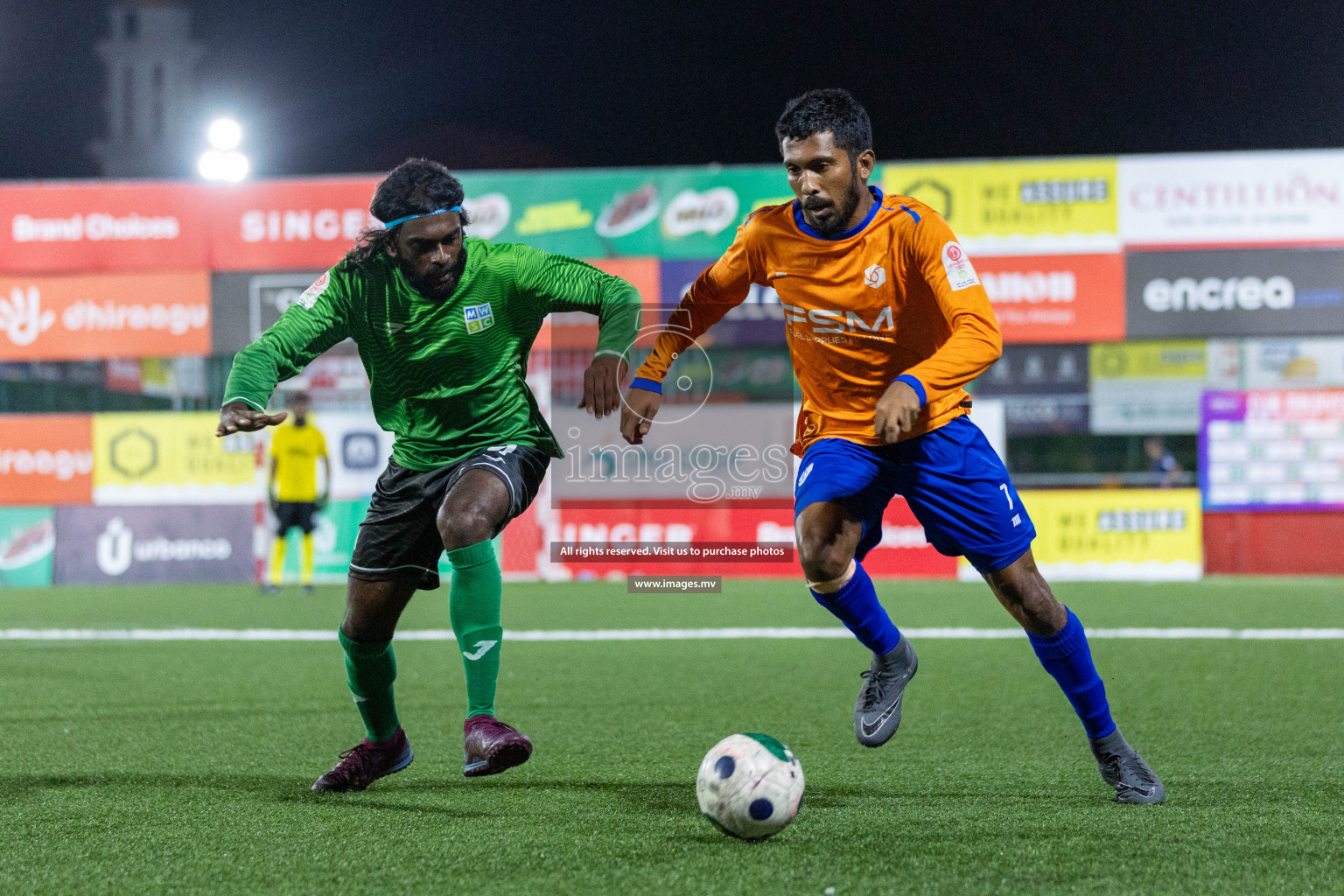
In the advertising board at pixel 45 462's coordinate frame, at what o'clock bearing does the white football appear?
The white football is roughly at 12 o'clock from the advertising board.

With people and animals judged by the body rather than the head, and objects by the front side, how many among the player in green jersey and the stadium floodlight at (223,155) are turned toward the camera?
2

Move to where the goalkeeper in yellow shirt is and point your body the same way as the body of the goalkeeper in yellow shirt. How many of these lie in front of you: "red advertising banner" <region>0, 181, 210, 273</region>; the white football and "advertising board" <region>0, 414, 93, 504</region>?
1

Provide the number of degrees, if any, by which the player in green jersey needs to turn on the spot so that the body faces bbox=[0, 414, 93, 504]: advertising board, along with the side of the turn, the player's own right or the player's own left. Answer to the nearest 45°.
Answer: approximately 180°

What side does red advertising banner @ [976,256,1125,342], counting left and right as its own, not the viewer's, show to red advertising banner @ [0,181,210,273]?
right

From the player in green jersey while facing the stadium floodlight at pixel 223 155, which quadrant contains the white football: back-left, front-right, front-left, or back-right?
back-right

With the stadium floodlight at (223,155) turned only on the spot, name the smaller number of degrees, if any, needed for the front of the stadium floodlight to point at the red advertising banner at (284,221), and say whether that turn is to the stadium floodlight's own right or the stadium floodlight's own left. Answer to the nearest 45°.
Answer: approximately 45° to the stadium floodlight's own left

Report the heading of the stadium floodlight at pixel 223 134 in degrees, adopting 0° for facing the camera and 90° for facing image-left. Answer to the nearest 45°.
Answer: approximately 0°

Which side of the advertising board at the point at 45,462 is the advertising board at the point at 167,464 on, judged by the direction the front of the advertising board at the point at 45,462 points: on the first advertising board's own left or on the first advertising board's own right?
on the first advertising board's own left

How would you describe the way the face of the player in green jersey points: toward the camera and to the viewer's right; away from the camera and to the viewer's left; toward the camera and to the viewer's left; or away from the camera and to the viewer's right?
toward the camera and to the viewer's right

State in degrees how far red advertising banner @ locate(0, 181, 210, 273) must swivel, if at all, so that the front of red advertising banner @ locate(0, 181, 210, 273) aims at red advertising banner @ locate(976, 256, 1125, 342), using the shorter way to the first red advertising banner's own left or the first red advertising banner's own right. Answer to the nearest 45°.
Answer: approximately 45° to the first red advertising banner's own left
